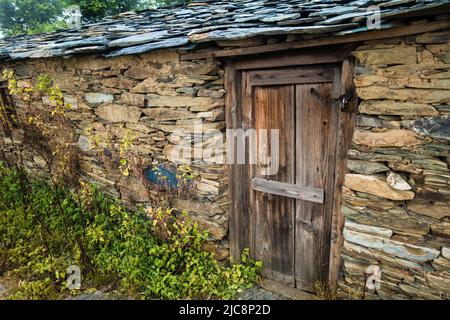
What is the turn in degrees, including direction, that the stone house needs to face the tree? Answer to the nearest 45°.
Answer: approximately 90° to its right

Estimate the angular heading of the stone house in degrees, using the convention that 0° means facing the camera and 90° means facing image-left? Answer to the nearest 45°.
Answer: approximately 45°

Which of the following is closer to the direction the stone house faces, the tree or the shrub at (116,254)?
the shrub
